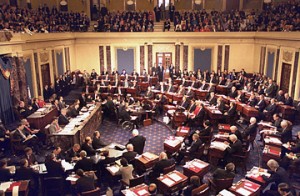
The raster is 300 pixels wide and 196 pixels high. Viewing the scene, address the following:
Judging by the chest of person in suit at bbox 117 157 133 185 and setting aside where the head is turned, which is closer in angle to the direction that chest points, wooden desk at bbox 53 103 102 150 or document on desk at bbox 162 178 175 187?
the wooden desk

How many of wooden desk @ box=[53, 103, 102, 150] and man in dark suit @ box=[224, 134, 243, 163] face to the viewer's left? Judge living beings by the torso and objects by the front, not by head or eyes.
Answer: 1

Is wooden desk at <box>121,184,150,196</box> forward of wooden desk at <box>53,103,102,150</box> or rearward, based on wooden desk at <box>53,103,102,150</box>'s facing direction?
forward

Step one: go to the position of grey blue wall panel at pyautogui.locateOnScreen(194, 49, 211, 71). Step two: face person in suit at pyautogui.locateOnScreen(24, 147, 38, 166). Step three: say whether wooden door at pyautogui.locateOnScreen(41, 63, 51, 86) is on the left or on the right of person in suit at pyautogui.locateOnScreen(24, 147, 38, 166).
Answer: right

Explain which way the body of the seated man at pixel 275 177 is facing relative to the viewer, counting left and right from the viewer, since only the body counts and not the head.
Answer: facing to the left of the viewer

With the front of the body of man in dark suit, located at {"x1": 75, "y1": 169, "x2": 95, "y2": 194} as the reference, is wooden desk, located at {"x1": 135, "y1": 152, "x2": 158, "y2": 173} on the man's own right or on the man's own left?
on the man's own right

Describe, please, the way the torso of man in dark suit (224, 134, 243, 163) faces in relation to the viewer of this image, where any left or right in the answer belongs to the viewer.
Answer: facing to the left of the viewer
